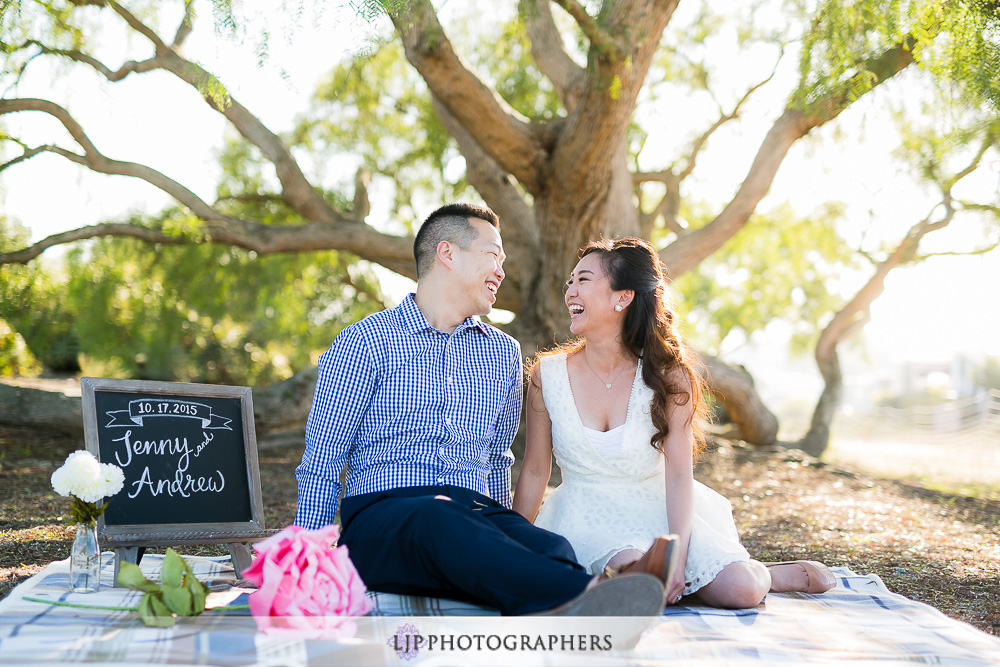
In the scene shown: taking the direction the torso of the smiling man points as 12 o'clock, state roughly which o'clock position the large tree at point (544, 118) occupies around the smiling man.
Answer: The large tree is roughly at 8 o'clock from the smiling man.

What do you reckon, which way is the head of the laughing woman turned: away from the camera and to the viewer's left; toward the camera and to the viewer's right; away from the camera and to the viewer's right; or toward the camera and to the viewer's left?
toward the camera and to the viewer's left

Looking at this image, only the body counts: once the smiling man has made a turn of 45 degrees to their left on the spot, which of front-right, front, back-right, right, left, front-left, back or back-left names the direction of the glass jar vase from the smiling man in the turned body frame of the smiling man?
back

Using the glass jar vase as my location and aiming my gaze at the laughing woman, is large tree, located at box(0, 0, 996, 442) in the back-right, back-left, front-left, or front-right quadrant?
front-left

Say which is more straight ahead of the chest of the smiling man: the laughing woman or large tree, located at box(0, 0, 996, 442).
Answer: the laughing woman

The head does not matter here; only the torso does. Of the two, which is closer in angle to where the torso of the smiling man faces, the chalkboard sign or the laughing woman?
the laughing woman

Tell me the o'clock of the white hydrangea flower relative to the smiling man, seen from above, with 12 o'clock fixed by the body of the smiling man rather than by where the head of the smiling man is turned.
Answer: The white hydrangea flower is roughly at 4 o'clock from the smiling man.

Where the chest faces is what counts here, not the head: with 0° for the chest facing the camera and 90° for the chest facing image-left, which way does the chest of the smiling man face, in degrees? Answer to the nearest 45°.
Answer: approximately 315°

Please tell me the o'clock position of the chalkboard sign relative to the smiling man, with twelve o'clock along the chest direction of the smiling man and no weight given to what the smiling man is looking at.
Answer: The chalkboard sign is roughly at 5 o'clock from the smiling man.

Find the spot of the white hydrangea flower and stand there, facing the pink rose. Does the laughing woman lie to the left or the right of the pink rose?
left
